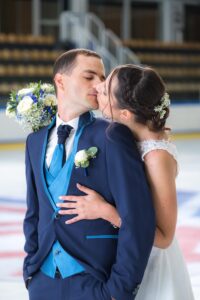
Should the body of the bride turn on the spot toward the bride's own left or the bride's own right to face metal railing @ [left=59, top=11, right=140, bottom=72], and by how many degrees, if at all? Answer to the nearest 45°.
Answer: approximately 90° to the bride's own right

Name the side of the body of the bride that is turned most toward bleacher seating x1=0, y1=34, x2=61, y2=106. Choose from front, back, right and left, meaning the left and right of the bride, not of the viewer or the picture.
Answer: right

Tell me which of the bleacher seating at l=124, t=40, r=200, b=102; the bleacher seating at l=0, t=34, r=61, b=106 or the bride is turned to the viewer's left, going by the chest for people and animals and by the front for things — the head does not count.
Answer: the bride

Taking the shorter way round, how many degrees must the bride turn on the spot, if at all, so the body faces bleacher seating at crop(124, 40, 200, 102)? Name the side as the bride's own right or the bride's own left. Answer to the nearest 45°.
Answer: approximately 90° to the bride's own right

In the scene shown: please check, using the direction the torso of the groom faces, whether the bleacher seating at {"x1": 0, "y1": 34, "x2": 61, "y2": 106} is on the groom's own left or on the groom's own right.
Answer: on the groom's own right

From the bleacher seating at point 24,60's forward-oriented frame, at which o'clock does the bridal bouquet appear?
The bridal bouquet is roughly at 12 o'clock from the bleacher seating.

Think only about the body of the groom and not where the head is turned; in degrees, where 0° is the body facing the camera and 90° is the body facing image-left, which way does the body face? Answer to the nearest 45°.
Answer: approximately 45°

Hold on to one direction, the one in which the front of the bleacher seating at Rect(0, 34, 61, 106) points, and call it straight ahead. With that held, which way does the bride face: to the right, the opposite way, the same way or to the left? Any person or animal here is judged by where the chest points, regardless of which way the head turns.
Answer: to the right

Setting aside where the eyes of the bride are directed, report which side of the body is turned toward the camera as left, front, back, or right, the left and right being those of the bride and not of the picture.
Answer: left
